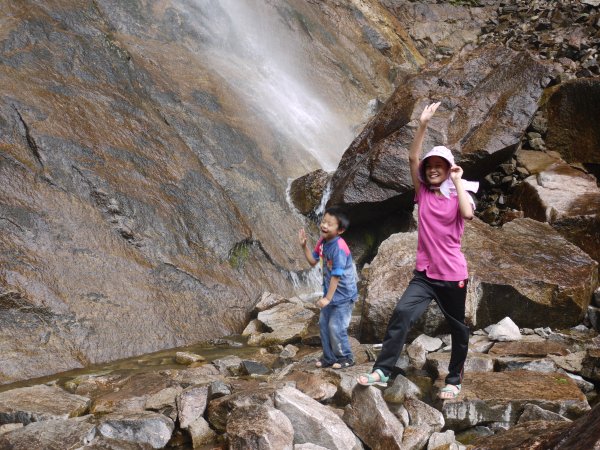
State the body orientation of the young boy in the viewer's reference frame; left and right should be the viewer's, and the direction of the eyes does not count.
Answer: facing the viewer and to the left of the viewer

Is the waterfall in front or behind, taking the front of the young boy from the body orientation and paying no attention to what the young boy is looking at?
behind

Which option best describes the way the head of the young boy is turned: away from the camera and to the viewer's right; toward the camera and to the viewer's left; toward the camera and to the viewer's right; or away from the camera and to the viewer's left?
toward the camera and to the viewer's left

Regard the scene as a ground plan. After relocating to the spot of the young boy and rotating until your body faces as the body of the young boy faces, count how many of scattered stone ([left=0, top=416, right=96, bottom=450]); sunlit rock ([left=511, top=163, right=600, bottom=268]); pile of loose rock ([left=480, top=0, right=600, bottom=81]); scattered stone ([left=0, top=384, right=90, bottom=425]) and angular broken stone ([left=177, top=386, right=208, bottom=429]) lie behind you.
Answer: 2

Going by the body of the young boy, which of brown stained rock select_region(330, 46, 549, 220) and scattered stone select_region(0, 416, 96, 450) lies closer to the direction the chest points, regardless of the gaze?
the scattered stone

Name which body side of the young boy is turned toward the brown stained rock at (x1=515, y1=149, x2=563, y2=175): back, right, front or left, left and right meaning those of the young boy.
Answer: back

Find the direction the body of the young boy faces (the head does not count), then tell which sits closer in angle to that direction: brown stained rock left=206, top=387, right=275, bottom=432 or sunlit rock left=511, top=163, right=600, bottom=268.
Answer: the brown stained rock

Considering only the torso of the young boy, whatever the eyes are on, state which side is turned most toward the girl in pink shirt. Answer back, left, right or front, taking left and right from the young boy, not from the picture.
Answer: left

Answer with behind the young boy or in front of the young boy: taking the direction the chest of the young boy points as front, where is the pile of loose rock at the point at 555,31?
behind

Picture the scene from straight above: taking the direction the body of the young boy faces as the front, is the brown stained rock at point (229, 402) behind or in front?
in front
